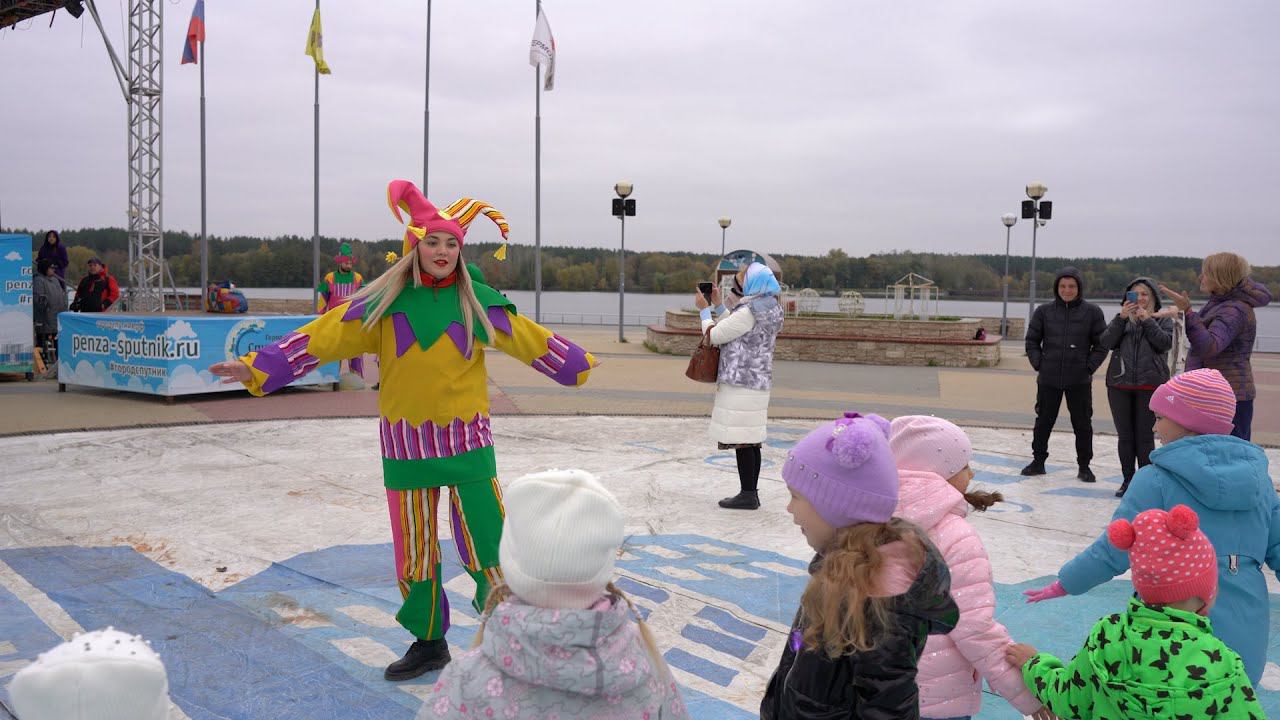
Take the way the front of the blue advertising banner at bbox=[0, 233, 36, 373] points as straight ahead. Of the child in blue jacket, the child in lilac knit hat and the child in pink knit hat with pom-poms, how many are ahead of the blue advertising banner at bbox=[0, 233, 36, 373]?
3

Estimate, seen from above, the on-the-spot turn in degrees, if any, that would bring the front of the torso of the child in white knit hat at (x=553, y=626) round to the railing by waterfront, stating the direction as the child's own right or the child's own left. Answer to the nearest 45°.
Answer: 0° — they already face it

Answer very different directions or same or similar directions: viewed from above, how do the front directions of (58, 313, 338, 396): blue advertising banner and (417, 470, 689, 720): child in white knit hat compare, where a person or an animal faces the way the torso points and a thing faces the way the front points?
very different directions

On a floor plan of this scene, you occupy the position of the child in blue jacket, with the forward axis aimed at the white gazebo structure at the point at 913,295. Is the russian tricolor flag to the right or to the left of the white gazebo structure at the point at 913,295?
left

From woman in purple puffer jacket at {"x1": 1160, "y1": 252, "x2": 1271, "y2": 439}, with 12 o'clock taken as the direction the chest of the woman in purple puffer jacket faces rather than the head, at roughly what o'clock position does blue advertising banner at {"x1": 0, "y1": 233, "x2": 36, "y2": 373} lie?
The blue advertising banner is roughly at 12 o'clock from the woman in purple puffer jacket.

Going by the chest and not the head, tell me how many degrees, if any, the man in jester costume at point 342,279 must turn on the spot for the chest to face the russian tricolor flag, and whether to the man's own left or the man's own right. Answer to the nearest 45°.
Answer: approximately 180°

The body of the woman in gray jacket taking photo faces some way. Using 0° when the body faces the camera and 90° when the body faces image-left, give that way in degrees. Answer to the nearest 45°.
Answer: approximately 0°

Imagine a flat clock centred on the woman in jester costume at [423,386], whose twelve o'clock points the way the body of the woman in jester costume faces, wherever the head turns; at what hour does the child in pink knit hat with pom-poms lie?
The child in pink knit hat with pom-poms is roughly at 11 o'clock from the woman in jester costume.

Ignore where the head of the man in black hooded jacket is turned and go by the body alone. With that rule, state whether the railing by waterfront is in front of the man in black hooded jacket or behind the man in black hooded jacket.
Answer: behind

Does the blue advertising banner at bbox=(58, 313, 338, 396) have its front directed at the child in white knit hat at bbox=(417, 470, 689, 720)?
yes

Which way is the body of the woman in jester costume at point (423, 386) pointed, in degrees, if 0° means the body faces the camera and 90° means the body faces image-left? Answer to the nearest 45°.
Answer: approximately 0°
